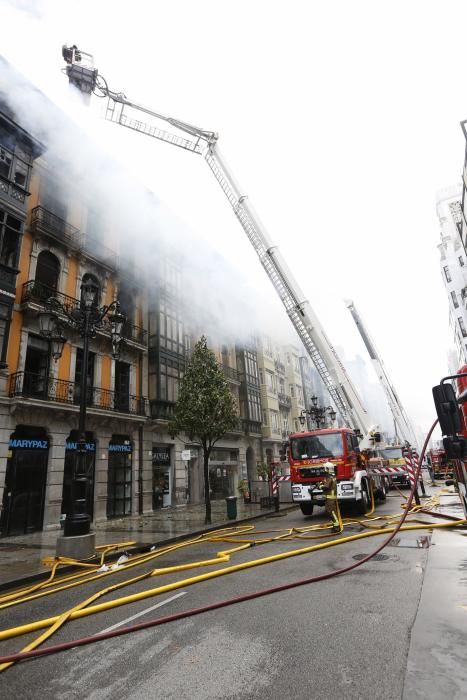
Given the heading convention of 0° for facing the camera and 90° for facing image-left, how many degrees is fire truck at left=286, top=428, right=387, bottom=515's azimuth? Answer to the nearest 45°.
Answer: approximately 45°

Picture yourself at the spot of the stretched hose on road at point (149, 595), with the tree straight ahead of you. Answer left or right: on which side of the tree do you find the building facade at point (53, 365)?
left

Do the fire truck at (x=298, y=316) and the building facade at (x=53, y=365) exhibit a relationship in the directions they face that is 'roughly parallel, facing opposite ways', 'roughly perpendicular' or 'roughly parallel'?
roughly perpendicular

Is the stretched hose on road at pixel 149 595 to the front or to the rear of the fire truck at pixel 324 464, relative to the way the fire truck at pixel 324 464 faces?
to the front

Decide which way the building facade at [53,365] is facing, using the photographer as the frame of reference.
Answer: facing the viewer and to the right of the viewer

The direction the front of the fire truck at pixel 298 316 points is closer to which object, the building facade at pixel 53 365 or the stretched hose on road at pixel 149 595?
the stretched hose on road

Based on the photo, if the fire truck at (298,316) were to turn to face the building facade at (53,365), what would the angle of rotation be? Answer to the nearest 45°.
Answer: approximately 45° to its right

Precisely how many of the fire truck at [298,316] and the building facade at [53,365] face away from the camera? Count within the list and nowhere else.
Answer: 0

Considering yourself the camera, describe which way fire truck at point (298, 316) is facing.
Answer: facing the viewer and to the left of the viewer

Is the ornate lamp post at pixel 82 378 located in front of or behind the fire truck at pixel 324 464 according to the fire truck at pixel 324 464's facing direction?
in front
